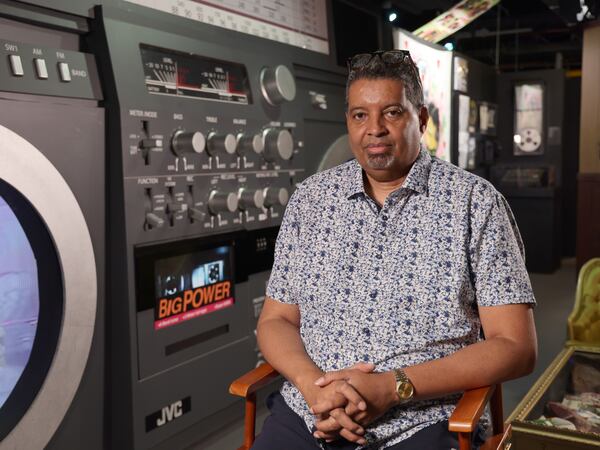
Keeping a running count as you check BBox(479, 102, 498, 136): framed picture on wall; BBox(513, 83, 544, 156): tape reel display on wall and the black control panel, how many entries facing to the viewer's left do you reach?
0

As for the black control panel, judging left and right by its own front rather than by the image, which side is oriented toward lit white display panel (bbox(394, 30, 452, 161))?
left

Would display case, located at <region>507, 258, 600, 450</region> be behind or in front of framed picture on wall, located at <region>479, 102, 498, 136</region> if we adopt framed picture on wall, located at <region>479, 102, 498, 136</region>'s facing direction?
in front

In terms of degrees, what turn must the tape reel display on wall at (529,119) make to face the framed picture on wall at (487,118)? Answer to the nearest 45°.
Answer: approximately 45° to its right

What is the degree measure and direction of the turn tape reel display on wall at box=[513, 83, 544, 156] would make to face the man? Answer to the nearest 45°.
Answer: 0° — it already faces them

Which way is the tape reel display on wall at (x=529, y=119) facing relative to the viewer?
toward the camera

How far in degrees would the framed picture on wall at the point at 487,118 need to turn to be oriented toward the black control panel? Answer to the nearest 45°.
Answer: approximately 45° to its right

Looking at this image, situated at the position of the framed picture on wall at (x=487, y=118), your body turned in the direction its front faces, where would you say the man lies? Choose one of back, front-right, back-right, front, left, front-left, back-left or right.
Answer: front-right

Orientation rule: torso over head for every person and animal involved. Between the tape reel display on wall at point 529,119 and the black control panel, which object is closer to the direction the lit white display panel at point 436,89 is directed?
the black control panel

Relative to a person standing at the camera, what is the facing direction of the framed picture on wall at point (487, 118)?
facing the viewer and to the right of the viewer
